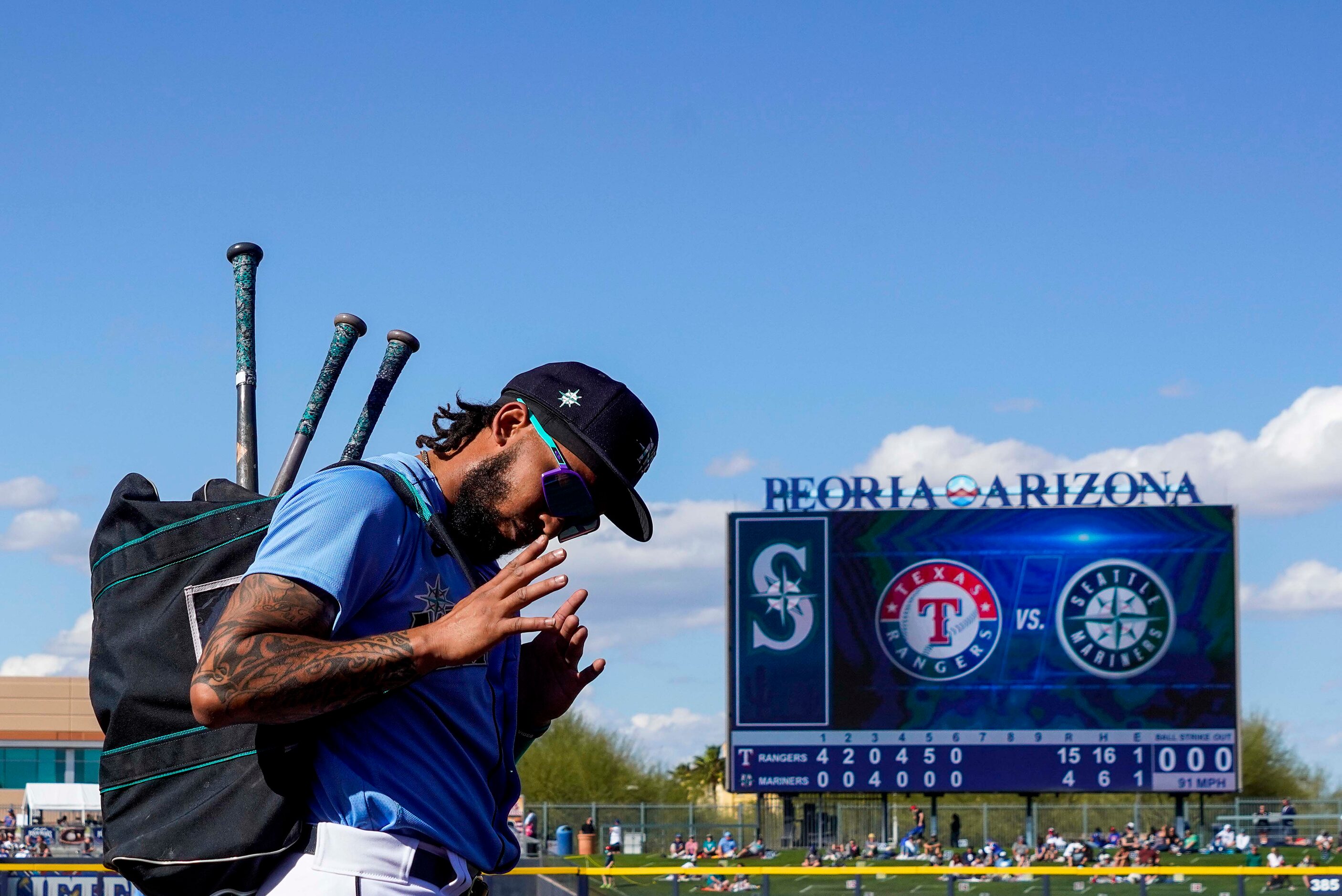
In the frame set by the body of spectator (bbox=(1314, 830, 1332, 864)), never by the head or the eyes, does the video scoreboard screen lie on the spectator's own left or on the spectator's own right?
on the spectator's own right

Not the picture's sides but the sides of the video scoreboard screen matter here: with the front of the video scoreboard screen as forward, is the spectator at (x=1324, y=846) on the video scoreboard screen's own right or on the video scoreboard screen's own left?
on the video scoreboard screen's own left

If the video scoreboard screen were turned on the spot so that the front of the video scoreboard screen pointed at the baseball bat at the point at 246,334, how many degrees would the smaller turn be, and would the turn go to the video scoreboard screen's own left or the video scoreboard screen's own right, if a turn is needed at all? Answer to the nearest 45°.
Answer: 0° — it already faces it

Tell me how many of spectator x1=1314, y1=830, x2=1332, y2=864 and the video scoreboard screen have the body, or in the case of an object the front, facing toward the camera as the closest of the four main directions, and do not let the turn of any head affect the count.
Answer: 2

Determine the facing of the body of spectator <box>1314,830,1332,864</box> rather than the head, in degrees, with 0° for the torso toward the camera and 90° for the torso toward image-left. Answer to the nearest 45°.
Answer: approximately 0°

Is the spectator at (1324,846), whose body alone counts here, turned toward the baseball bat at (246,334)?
yes
